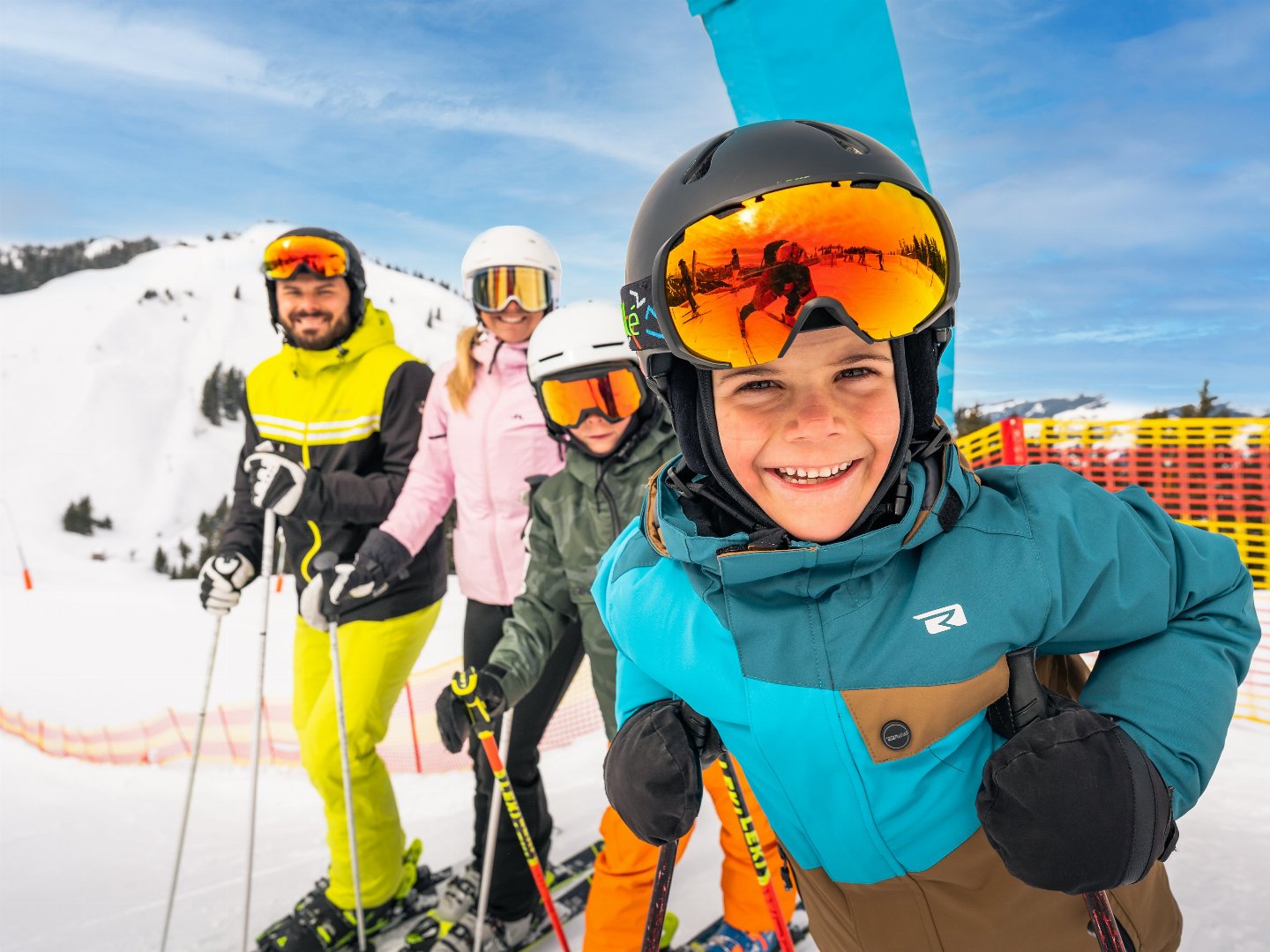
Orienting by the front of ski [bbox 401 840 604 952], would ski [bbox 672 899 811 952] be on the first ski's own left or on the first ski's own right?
on the first ski's own left

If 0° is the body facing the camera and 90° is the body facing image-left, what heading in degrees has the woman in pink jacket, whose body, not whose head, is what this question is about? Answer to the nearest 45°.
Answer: approximately 0°

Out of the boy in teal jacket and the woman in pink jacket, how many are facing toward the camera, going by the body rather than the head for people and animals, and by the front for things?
2

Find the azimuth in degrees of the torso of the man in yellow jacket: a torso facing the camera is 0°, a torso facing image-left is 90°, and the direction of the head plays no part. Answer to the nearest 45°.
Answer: approximately 45°

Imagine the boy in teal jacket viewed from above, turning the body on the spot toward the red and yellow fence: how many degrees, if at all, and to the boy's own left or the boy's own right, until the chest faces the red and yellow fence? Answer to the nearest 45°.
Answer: approximately 180°

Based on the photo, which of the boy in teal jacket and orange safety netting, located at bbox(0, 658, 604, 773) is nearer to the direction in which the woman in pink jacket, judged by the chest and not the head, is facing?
the boy in teal jacket
